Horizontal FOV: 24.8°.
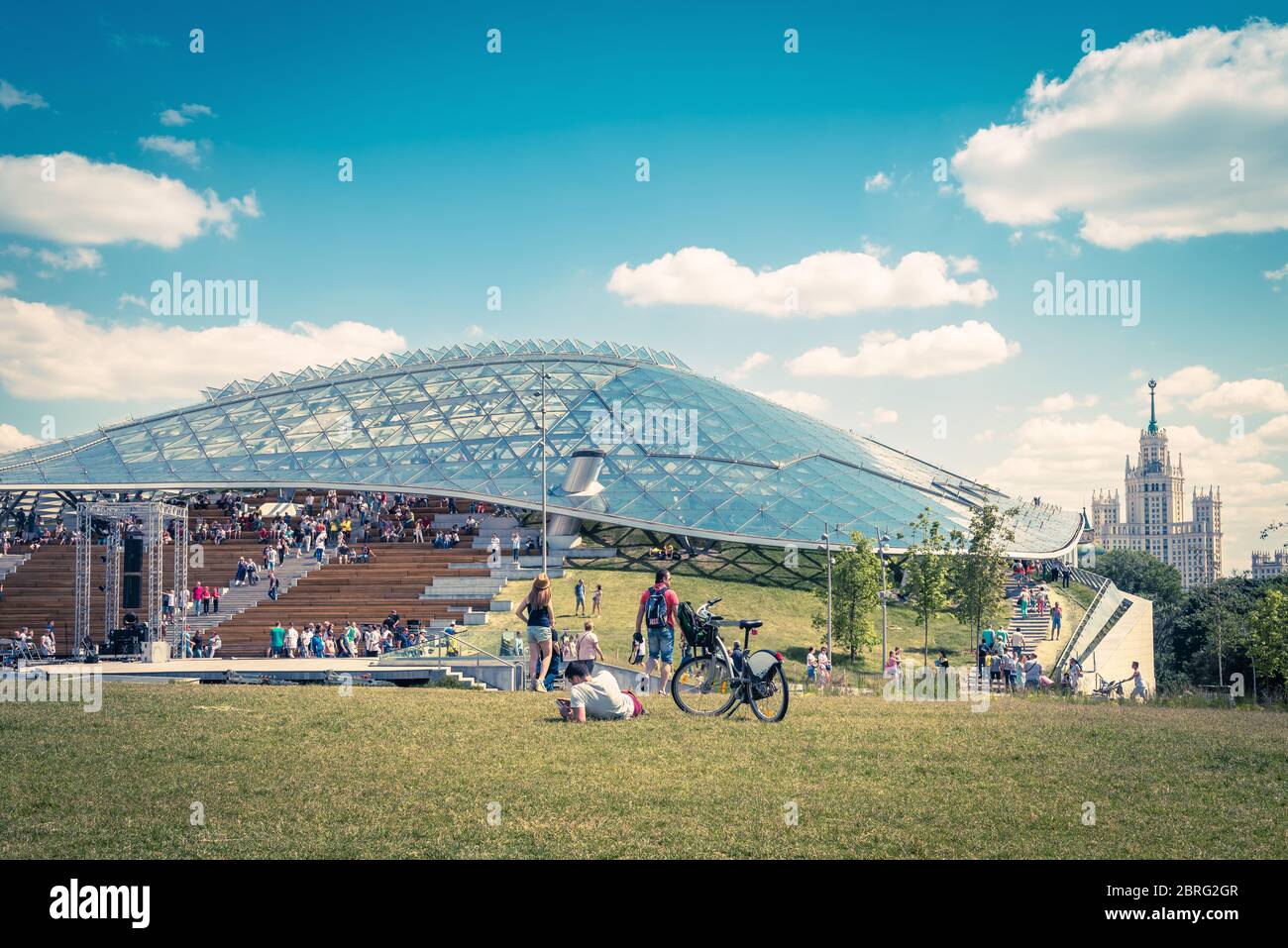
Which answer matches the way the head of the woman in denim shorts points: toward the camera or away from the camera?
away from the camera

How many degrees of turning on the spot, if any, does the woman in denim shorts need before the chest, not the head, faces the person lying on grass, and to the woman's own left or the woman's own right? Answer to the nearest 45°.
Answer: approximately 180°

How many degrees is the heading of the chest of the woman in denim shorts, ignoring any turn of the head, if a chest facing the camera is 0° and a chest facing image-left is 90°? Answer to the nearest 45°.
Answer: approximately 180°

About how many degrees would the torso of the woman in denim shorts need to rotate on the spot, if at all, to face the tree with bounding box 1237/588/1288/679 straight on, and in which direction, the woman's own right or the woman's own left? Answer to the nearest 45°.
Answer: approximately 45° to the woman's own right

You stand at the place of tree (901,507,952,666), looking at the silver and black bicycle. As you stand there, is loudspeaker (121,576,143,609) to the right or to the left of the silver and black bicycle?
right
